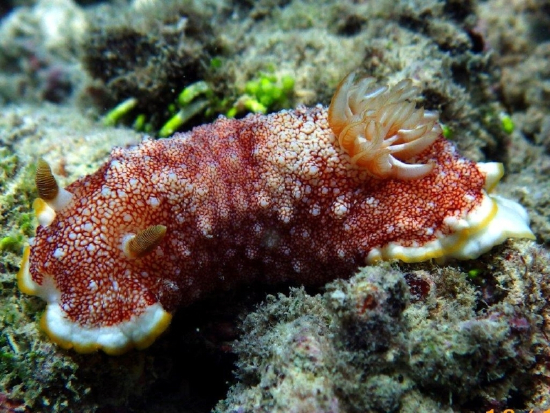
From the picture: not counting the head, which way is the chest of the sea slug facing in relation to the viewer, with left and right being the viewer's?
facing the viewer and to the left of the viewer
